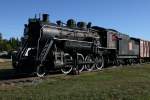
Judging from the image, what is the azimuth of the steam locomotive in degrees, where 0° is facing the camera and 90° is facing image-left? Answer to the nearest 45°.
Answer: approximately 45°
